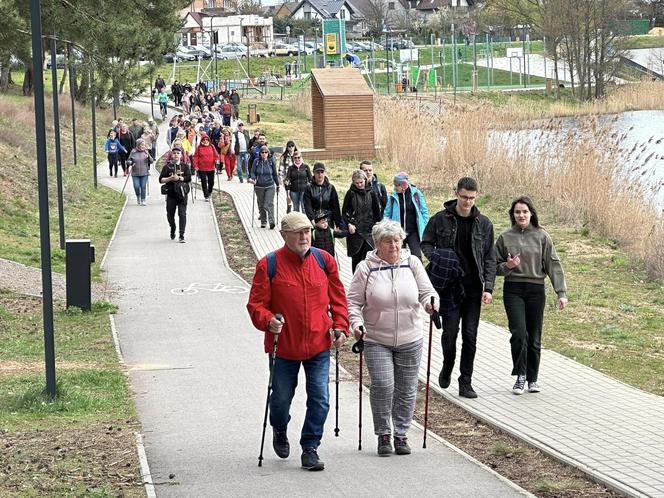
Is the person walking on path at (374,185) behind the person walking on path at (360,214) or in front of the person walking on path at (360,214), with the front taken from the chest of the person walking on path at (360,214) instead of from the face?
behind

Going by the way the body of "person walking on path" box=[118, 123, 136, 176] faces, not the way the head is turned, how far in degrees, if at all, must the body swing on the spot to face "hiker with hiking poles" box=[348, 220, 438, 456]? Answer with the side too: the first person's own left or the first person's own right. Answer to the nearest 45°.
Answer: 0° — they already face them
